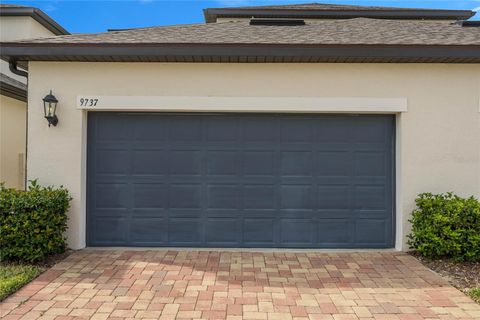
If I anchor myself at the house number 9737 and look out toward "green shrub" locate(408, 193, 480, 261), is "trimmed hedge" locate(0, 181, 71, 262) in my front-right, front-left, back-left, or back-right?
back-right

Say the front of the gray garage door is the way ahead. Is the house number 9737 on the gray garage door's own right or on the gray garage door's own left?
on the gray garage door's own right

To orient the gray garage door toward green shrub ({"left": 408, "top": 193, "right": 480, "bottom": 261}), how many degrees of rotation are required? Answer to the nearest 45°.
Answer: approximately 90° to its left

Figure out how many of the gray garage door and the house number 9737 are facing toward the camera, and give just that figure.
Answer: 2

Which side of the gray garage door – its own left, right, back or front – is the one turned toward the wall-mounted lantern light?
right

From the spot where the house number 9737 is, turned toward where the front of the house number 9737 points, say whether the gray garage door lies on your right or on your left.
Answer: on your left

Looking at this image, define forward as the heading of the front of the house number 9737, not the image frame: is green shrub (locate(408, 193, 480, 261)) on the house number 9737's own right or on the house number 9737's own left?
on the house number 9737's own left

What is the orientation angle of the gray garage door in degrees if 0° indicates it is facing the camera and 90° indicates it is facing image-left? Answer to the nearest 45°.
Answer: approximately 0°

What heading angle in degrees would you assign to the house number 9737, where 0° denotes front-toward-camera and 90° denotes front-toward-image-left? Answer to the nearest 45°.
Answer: approximately 0°
